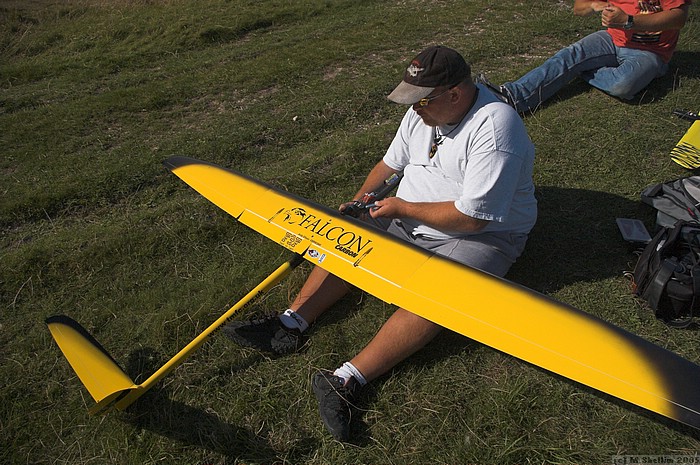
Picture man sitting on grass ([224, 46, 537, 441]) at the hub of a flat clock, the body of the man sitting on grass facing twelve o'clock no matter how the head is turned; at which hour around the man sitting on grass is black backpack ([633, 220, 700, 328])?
The black backpack is roughly at 8 o'clock from the man sitting on grass.

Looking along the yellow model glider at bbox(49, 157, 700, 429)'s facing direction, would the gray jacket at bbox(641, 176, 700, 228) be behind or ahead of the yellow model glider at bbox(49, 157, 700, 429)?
ahead

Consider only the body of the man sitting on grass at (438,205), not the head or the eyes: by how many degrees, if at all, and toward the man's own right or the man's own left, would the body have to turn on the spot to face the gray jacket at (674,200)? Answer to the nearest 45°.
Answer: approximately 135° to the man's own left

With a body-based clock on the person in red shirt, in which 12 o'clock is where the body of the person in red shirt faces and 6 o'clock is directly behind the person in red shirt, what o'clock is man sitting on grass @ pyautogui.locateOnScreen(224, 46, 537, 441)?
The man sitting on grass is roughly at 11 o'clock from the person in red shirt.

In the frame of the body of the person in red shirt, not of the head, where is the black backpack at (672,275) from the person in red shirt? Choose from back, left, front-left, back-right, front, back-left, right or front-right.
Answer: front-left

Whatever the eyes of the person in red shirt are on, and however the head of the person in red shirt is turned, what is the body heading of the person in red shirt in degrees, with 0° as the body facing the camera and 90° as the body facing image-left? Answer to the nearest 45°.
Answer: approximately 45°

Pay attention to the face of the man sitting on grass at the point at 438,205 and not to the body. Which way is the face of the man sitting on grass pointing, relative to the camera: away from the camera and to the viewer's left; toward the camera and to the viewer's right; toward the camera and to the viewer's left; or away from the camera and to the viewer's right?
toward the camera and to the viewer's left

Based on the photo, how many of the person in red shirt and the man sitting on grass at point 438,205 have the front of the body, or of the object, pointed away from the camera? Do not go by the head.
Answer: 0

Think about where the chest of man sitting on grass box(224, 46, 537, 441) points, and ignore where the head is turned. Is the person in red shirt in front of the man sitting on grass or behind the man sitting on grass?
behind

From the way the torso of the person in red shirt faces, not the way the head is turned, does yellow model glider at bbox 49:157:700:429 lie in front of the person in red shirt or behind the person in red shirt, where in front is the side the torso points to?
in front

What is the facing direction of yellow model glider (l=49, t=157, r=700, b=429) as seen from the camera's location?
facing away from the viewer and to the right of the viewer

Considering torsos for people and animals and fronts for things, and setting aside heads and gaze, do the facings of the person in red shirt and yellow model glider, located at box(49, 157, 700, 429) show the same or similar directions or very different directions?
very different directions
